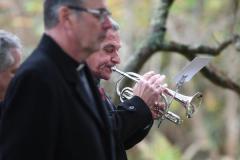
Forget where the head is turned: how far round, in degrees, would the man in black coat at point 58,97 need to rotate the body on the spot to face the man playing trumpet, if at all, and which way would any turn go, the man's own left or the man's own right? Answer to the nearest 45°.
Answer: approximately 45° to the man's own left

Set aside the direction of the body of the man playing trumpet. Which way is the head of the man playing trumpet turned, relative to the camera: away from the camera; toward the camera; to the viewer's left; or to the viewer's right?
to the viewer's right

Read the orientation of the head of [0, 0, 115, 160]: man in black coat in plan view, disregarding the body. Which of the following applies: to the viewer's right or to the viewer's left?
to the viewer's right

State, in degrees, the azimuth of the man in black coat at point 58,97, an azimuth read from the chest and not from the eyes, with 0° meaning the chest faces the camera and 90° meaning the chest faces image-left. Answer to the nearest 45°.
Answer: approximately 270°
